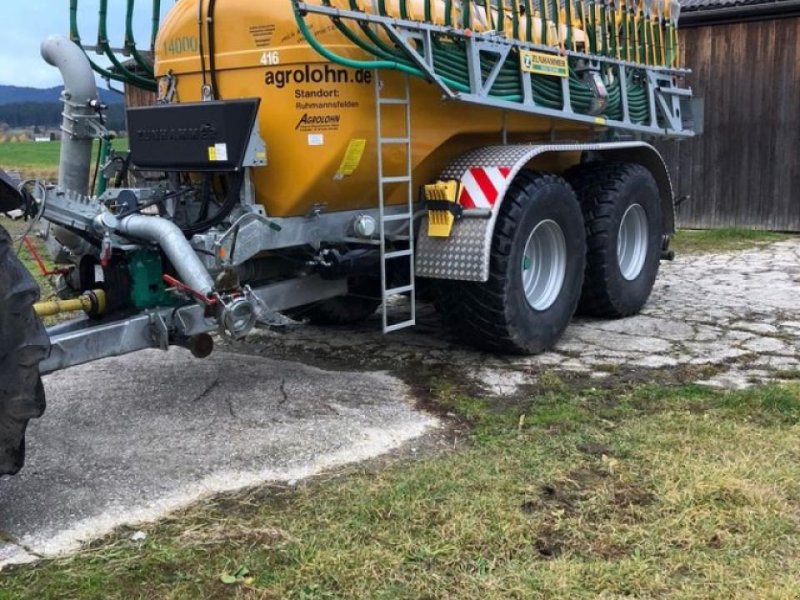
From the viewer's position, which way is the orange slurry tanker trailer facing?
facing the viewer and to the left of the viewer
